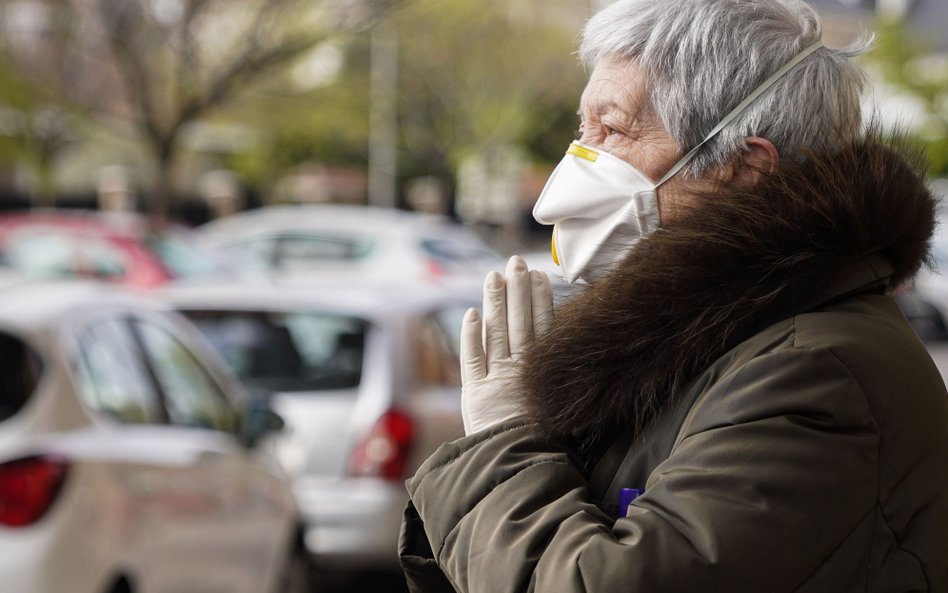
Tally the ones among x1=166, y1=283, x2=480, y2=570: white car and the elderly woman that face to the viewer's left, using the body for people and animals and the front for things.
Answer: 1

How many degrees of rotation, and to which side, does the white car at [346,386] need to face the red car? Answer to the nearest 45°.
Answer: approximately 45° to its left

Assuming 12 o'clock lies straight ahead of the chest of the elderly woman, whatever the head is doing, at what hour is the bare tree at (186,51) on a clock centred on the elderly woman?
The bare tree is roughly at 2 o'clock from the elderly woman.

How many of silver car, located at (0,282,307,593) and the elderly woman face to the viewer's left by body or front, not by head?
1

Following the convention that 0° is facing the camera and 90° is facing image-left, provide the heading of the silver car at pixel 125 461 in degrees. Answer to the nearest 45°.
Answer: approximately 225°

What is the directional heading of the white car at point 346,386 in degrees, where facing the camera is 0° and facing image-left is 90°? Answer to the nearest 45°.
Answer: approximately 225°

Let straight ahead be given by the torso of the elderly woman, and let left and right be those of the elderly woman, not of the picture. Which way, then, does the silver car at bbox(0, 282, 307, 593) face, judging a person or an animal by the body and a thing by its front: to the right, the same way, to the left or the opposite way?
to the right

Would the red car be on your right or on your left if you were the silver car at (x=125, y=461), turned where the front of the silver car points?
on your left

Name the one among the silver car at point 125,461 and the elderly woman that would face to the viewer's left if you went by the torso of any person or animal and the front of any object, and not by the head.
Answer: the elderly woman

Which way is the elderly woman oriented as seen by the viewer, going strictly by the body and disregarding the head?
to the viewer's left

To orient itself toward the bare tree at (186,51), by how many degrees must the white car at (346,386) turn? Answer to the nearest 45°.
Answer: approximately 45° to its left

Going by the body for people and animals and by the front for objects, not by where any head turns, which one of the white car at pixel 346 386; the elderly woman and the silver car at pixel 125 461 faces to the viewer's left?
the elderly woman

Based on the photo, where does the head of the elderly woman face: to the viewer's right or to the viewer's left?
to the viewer's left

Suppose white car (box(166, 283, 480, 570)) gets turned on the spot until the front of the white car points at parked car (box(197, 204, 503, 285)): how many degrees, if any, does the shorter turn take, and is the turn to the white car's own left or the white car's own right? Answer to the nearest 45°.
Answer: approximately 45° to the white car's own left

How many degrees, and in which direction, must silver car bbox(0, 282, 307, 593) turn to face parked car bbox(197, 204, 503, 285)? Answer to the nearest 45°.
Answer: approximately 45° to its left
